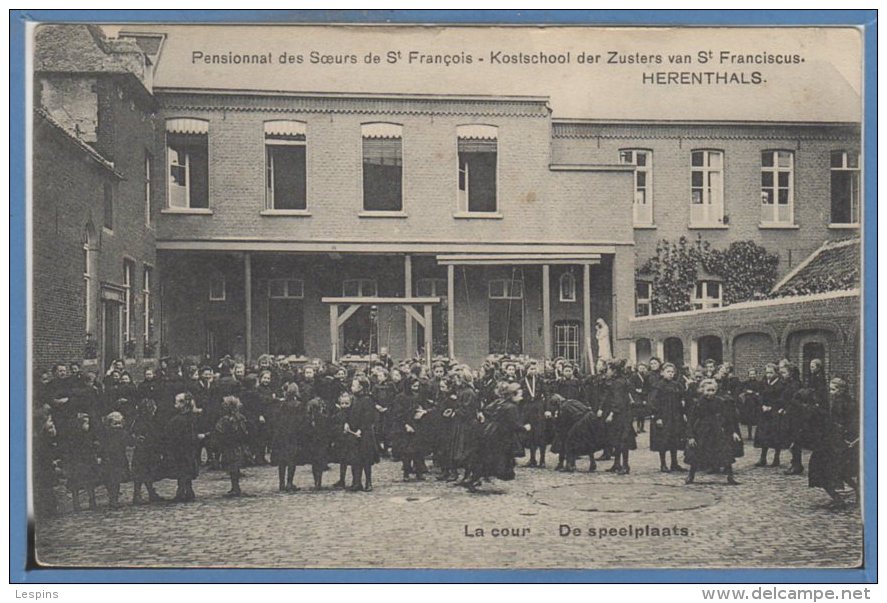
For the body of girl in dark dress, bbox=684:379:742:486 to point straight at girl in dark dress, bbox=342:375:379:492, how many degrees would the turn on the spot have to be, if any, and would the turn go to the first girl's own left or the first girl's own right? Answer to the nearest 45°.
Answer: approximately 90° to the first girl's own right

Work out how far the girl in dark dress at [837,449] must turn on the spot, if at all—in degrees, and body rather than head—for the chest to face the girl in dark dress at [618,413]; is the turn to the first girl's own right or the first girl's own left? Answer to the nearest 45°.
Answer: approximately 45° to the first girl's own right

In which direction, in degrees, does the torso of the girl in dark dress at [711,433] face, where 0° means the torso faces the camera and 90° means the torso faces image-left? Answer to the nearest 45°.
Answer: approximately 0°

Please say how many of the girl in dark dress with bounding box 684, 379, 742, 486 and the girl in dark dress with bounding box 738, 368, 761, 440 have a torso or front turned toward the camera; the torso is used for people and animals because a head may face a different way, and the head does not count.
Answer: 2

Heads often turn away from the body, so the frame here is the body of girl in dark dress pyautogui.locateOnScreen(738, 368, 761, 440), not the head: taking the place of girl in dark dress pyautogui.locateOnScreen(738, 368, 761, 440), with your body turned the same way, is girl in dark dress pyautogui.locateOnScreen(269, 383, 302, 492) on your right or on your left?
on your right

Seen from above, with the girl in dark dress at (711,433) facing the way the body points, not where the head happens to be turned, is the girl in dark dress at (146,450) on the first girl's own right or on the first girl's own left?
on the first girl's own right

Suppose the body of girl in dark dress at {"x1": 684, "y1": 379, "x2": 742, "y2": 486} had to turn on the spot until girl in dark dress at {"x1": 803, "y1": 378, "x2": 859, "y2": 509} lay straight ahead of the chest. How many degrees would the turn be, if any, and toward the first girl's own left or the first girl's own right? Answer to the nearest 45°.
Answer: approximately 90° to the first girl's own left
